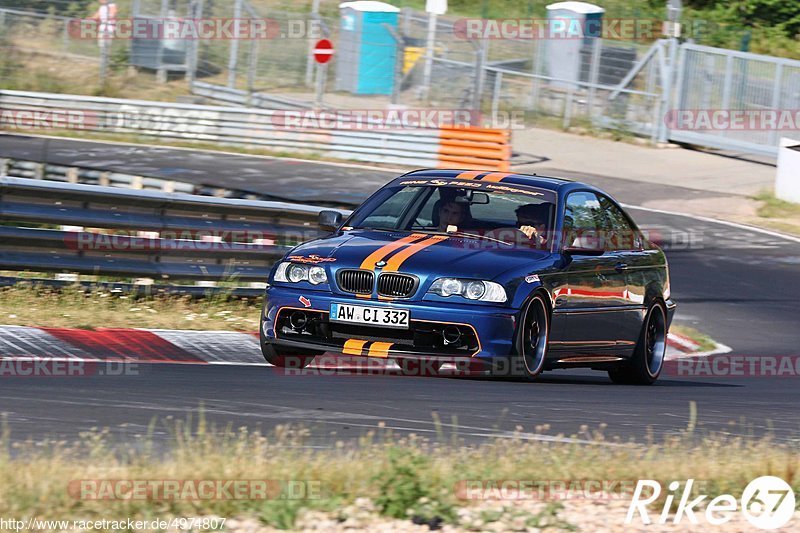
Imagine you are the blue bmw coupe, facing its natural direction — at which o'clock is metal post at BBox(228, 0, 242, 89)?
The metal post is roughly at 4 o'clock from the blue bmw coupe.

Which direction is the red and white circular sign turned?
toward the camera

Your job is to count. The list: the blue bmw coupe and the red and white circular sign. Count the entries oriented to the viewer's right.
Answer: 0

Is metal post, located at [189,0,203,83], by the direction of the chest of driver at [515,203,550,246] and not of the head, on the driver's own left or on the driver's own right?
on the driver's own right

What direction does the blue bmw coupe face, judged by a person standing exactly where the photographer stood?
facing the viewer and to the left of the viewer

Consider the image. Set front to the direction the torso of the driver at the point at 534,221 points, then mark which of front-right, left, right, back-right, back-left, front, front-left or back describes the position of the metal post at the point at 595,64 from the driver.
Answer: back-right

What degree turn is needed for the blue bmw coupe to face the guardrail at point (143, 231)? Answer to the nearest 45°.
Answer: approximately 90° to its right

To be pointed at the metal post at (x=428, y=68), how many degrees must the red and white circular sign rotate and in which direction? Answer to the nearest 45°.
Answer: approximately 135° to its left

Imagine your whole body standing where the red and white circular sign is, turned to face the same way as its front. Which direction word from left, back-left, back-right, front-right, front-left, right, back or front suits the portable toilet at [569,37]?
back-left

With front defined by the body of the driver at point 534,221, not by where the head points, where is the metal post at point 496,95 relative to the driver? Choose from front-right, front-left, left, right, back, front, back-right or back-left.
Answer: back-right

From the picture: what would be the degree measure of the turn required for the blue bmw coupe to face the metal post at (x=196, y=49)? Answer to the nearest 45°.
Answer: approximately 135° to its right

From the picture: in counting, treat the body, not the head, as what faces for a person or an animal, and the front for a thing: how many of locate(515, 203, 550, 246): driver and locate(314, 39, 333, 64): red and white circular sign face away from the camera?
0

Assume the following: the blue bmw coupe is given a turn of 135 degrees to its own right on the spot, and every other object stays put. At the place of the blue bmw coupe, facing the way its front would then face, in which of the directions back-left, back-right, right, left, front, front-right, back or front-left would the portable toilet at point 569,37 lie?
front

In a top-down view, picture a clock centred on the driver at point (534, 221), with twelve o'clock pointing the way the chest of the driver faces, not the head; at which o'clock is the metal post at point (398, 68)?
The metal post is roughly at 4 o'clock from the driver.

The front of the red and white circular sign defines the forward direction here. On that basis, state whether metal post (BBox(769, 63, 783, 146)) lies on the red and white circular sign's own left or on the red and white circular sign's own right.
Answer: on the red and white circular sign's own left

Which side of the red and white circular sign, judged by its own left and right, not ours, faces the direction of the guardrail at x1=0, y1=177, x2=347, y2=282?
front

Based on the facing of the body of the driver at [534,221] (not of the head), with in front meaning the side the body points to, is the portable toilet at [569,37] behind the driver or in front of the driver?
behind
